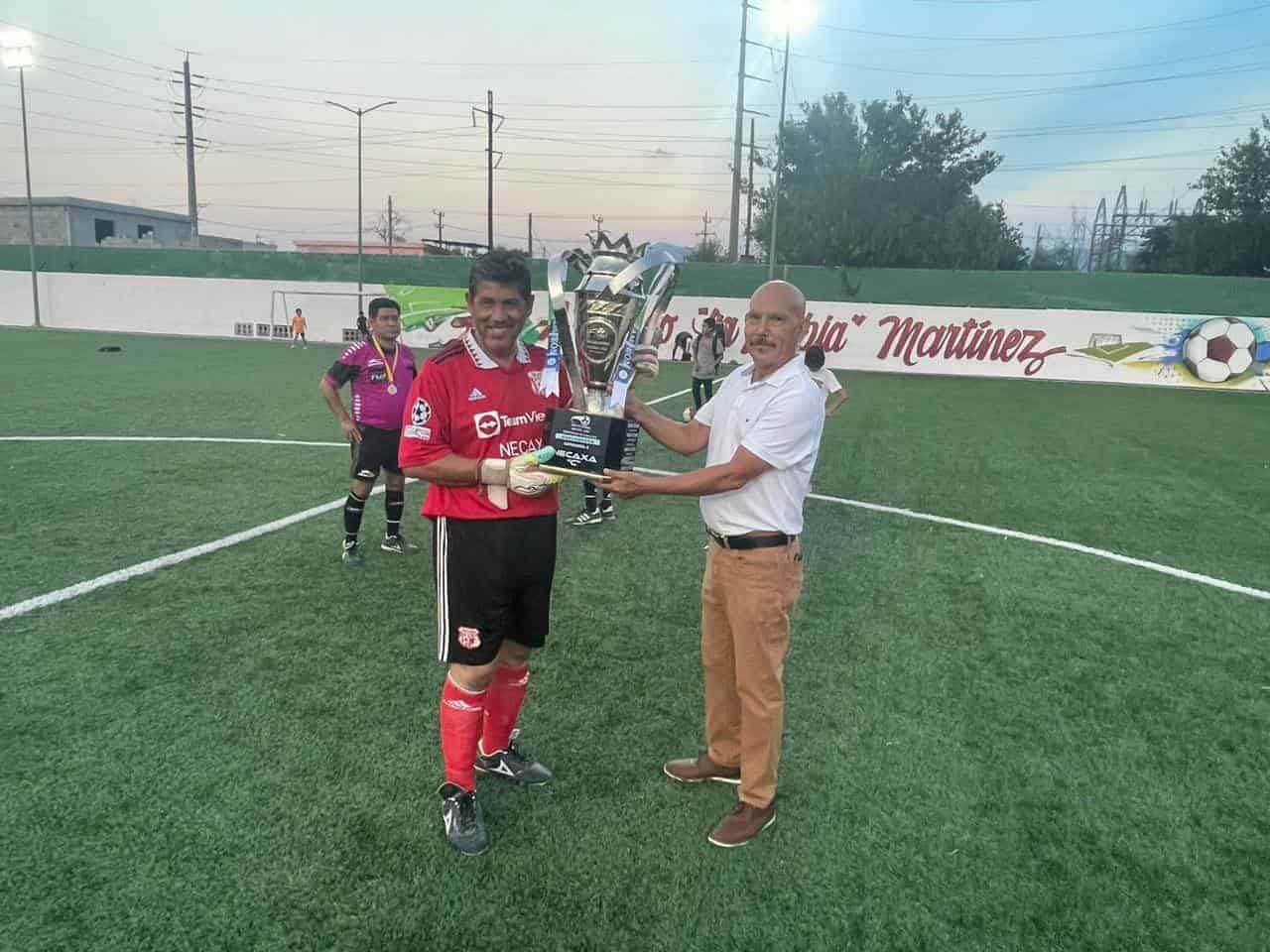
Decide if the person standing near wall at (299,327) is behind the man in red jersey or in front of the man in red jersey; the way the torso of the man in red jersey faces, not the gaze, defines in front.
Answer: behind

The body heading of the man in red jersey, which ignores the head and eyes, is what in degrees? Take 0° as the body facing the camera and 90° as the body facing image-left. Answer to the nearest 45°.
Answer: approximately 315°

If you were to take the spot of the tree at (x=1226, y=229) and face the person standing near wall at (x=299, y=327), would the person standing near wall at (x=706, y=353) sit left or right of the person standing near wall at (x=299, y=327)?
left

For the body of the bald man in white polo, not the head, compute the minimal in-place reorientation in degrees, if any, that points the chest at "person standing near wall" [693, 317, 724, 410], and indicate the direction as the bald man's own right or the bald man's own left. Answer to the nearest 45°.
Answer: approximately 135° to the bald man's own right

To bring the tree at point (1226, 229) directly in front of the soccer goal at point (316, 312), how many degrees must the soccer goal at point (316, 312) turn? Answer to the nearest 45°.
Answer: approximately 90° to its left

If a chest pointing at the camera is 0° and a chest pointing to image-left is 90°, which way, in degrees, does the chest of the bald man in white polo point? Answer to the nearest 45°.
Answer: approximately 45°

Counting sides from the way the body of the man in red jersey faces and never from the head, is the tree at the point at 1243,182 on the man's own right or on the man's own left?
on the man's own left

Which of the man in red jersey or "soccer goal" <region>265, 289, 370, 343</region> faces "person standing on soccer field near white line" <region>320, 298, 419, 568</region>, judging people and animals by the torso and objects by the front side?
the soccer goal
